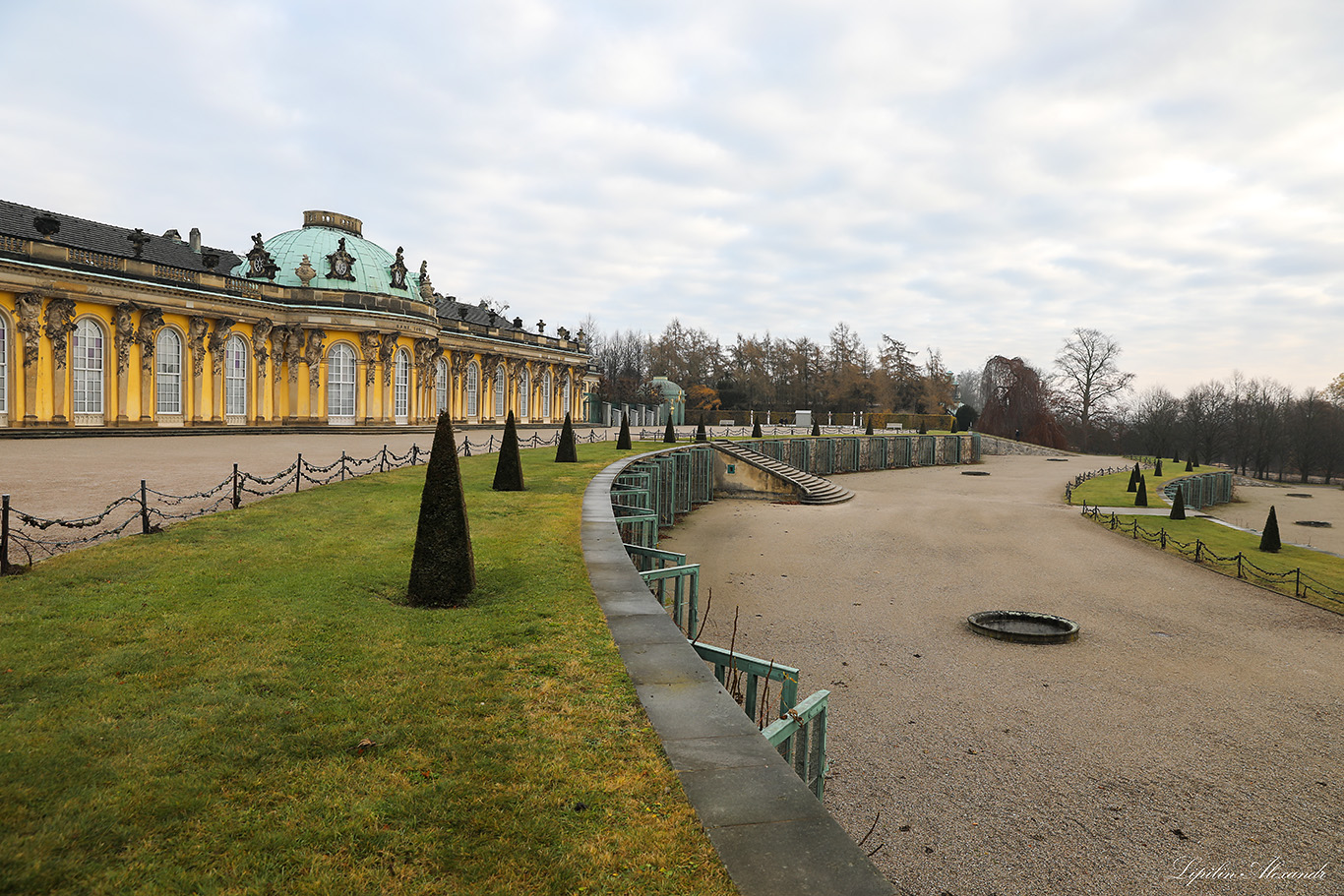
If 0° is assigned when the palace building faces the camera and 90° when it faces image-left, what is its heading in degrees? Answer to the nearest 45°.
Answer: approximately 315°

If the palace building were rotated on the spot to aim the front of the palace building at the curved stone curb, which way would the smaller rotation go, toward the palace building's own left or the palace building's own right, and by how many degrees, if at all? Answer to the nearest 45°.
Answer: approximately 45° to the palace building's own right

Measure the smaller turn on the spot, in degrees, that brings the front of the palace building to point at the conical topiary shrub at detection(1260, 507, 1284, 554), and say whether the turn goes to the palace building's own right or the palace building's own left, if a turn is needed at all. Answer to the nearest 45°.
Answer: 0° — it already faces it

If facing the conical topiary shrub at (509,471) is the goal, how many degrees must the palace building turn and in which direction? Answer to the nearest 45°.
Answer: approximately 45° to its right

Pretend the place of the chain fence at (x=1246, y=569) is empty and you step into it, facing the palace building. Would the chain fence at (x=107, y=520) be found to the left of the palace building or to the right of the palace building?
left
